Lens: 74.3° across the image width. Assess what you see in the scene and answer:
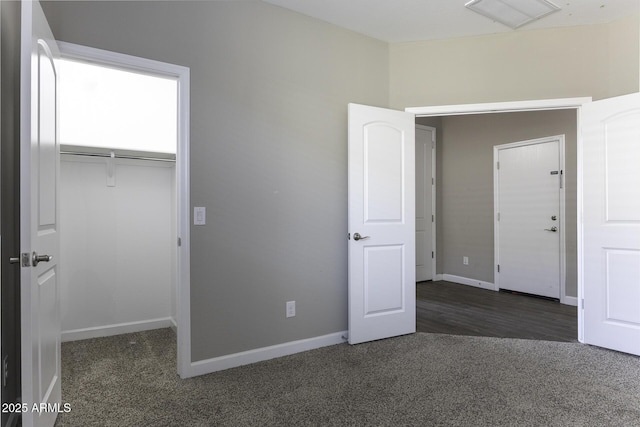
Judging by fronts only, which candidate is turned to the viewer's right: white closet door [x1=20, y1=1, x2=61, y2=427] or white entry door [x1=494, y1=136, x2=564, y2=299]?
white closet door [x1=20, y1=1, x2=61, y2=427]

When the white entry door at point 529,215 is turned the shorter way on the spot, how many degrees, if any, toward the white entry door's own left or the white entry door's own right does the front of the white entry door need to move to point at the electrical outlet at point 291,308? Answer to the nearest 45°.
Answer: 0° — it already faces it

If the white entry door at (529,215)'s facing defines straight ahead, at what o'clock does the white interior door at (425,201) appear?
The white interior door is roughly at 2 o'clock from the white entry door.

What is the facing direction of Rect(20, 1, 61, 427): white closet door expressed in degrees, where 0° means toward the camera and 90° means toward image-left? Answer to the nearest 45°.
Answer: approximately 270°

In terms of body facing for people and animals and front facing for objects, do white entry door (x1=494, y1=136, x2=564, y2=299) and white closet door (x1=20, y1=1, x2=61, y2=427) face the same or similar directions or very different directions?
very different directions

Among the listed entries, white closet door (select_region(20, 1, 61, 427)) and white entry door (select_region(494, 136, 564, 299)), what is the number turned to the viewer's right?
1

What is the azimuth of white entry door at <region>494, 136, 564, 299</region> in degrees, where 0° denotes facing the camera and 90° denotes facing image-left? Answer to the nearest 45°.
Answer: approximately 45°
